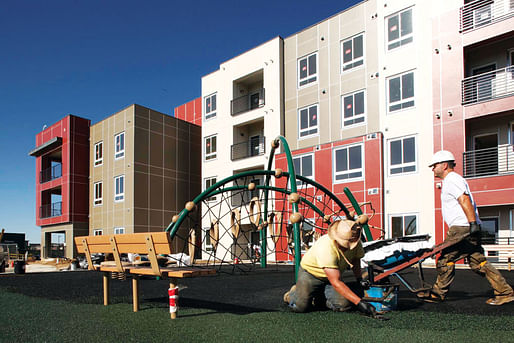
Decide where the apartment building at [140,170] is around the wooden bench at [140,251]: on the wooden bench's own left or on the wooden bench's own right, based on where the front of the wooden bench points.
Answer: on the wooden bench's own left

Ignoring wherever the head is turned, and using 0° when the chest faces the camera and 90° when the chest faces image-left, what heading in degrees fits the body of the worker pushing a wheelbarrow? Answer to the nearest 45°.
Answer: approximately 90°

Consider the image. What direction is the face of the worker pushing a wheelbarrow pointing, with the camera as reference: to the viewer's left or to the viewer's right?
to the viewer's left

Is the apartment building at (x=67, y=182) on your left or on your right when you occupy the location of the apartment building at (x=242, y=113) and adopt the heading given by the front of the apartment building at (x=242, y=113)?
on your right

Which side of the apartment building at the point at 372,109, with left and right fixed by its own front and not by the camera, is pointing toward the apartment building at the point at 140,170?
right

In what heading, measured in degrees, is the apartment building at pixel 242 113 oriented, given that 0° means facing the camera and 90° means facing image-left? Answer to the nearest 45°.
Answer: approximately 45°

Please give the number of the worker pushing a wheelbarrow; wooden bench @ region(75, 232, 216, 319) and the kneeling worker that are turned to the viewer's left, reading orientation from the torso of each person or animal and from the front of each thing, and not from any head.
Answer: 1
